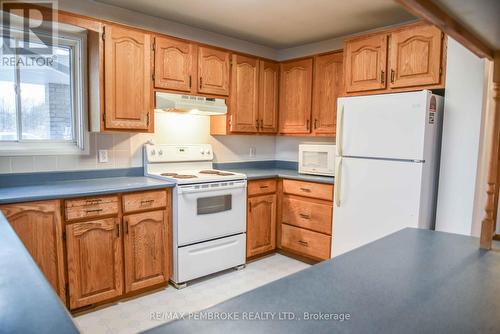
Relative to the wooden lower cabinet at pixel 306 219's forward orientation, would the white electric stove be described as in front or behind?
in front

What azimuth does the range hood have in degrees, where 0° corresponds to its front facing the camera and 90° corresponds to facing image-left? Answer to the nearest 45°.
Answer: approximately 315°

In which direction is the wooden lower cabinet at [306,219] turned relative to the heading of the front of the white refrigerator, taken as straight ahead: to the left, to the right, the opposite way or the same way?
the same way

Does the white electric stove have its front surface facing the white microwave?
no

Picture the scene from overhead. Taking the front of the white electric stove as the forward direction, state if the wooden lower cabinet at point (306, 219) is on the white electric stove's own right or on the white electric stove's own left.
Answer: on the white electric stove's own left

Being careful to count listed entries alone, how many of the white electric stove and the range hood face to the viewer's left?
0

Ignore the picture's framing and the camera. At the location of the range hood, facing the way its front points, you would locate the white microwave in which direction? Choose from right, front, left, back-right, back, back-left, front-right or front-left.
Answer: front-left

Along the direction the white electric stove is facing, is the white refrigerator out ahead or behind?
ahead

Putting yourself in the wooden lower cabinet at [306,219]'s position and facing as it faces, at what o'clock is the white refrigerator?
The white refrigerator is roughly at 9 o'clock from the wooden lower cabinet.

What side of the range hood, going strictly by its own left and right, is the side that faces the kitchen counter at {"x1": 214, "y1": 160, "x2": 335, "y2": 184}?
left

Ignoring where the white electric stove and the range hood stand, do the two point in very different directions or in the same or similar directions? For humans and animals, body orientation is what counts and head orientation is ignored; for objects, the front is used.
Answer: same or similar directions

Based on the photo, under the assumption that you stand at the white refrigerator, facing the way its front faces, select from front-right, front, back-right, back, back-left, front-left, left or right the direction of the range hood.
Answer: front-right

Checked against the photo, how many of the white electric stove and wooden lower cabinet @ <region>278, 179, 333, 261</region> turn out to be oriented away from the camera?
0

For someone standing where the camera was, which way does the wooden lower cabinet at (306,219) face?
facing the viewer and to the left of the viewer

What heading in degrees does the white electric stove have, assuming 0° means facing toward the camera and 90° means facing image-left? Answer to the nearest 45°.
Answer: approximately 315°

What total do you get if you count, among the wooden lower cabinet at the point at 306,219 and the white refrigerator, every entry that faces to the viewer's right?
0

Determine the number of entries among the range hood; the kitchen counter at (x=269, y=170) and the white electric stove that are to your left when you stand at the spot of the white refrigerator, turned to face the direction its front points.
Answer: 0
